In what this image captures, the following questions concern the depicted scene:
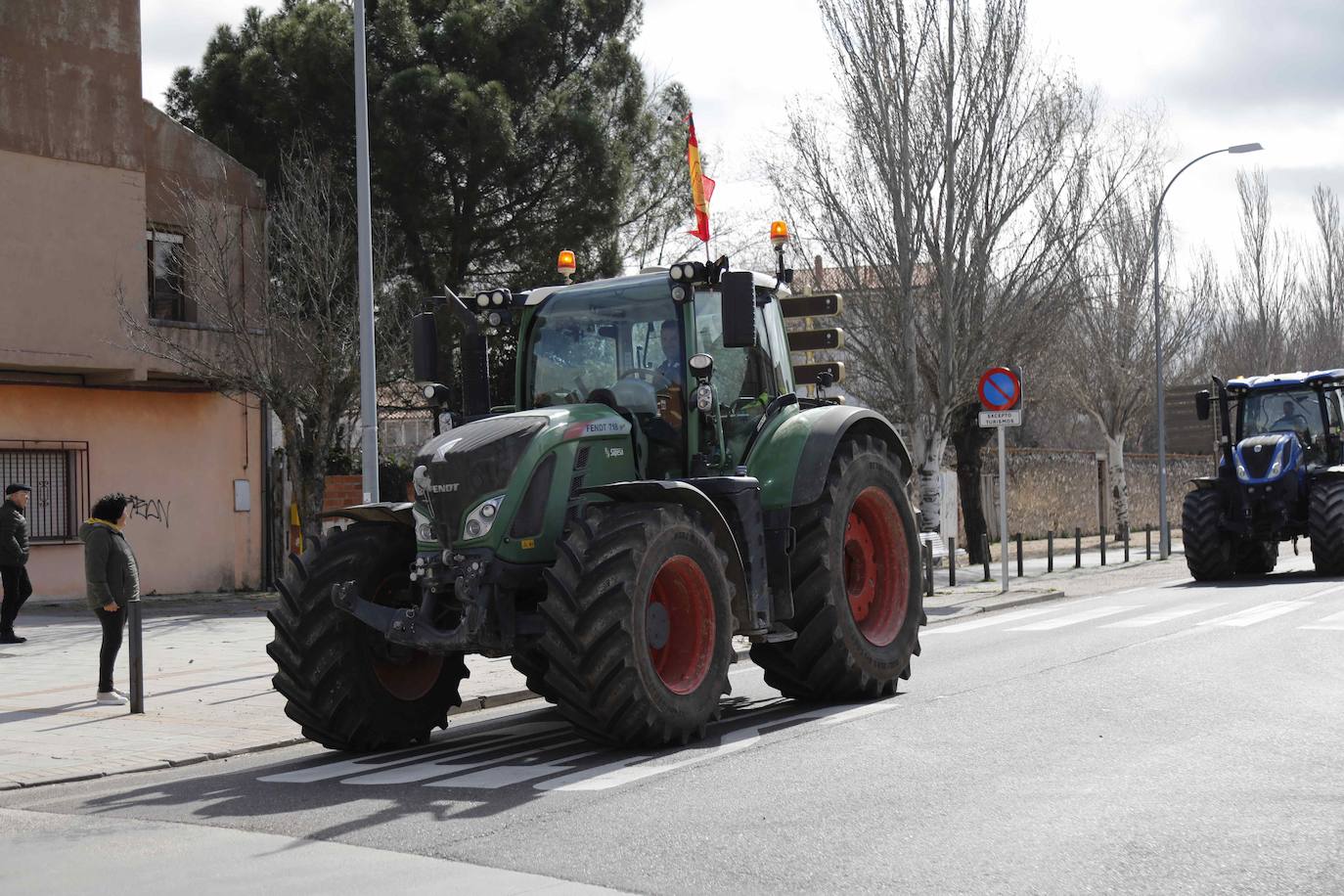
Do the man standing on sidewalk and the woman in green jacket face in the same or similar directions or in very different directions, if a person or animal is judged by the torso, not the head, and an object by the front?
same or similar directions

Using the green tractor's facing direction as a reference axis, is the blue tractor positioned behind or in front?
behind

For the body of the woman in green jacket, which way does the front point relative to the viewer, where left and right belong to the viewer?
facing to the right of the viewer

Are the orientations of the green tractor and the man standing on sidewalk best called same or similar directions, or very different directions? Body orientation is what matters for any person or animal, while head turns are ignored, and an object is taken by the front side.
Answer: very different directions

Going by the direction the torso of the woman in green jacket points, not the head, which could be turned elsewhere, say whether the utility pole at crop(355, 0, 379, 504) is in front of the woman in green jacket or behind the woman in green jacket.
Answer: in front

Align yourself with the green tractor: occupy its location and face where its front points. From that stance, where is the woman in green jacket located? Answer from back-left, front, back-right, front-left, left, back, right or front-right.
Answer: right

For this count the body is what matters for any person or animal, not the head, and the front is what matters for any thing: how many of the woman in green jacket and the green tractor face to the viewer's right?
1

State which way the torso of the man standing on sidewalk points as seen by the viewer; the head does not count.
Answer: to the viewer's right

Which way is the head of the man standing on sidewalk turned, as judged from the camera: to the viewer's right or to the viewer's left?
to the viewer's right

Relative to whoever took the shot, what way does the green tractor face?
facing the viewer and to the left of the viewer

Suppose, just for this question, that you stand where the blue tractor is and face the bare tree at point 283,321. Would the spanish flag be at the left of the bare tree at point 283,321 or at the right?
left

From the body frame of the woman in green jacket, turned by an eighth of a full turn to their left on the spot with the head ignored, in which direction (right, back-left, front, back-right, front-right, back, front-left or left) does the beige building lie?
front-left
